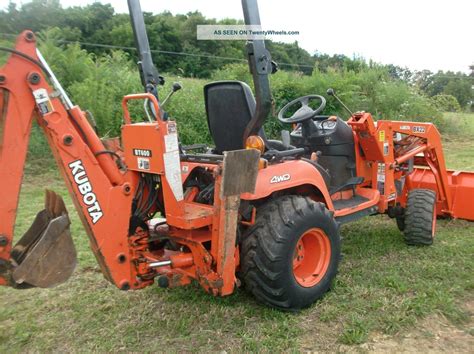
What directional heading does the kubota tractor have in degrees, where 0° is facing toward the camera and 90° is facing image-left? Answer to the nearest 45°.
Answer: approximately 225°

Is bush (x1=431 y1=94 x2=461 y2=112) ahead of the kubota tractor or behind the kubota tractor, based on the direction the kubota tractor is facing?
ahead
